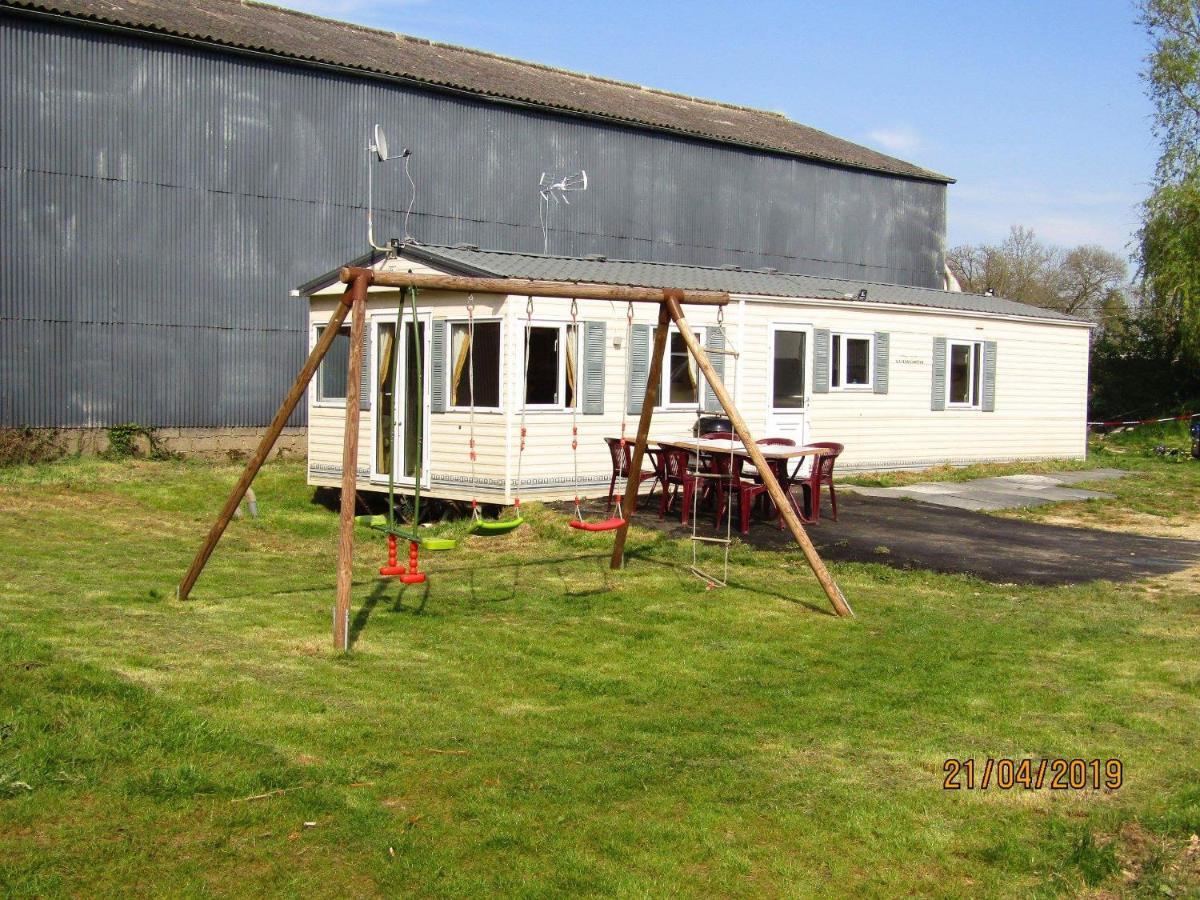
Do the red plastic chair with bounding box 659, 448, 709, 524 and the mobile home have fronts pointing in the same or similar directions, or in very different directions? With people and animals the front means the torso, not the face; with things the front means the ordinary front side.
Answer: very different directions

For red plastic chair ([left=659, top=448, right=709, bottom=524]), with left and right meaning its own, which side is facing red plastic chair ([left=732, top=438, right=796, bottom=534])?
right

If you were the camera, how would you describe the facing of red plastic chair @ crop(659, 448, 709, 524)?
facing away from the viewer and to the right of the viewer

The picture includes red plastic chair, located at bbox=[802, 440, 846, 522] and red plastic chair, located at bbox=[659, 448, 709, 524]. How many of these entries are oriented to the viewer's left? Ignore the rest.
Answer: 1

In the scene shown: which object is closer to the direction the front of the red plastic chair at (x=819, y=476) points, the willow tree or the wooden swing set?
the wooden swing set

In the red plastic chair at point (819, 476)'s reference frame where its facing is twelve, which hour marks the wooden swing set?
The wooden swing set is roughly at 10 o'clock from the red plastic chair.

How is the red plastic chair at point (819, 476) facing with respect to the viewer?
to the viewer's left

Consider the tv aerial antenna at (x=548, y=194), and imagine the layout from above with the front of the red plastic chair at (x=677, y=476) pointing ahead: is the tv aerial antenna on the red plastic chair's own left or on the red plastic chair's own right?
on the red plastic chair's own left

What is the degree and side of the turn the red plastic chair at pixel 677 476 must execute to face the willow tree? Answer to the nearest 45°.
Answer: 0° — it already faces it

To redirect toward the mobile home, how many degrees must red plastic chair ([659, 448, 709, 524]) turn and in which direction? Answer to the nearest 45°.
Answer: approximately 45° to its left

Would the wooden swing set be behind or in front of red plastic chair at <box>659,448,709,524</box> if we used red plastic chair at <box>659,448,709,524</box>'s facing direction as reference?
behind

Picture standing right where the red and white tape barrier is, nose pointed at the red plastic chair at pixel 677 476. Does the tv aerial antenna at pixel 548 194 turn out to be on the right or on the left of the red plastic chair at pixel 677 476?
right

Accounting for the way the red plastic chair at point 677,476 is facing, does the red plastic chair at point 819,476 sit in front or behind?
in front

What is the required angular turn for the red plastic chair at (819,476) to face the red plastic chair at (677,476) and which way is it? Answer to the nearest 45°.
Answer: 0° — it already faces it
